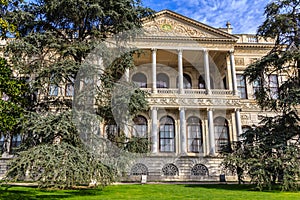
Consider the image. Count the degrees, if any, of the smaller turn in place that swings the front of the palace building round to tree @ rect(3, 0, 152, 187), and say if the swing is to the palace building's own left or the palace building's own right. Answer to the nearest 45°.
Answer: approximately 45° to the palace building's own right

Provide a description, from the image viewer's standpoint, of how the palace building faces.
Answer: facing the viewer

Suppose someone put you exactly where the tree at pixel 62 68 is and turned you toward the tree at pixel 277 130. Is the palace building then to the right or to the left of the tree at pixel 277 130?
left

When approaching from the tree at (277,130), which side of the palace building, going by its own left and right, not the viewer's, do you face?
front

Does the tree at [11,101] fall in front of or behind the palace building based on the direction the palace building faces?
in front
